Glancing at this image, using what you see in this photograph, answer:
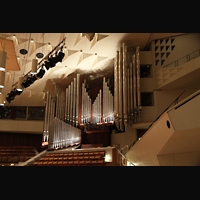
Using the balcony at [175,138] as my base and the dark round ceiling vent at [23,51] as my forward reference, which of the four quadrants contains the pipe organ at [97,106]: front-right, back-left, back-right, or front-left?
front-right

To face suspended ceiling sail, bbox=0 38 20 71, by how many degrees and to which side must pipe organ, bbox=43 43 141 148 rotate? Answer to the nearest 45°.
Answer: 0° — it already faces it

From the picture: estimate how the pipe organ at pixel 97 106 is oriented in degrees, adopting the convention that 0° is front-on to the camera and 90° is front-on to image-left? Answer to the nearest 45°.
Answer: approximately 45°

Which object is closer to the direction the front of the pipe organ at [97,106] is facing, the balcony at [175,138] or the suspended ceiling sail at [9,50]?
the suspended ceiling sail

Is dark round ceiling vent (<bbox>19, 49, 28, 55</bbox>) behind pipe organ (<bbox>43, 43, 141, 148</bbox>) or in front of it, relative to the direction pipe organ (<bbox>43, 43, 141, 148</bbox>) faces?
in front

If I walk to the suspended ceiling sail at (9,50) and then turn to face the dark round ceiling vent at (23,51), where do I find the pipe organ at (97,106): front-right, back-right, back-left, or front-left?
front-right

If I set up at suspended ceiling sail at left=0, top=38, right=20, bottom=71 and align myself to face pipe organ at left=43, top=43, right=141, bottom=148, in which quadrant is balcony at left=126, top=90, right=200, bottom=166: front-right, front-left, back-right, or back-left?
front-right

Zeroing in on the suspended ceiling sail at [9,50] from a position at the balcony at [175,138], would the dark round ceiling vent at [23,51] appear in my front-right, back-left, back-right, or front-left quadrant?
front-right
